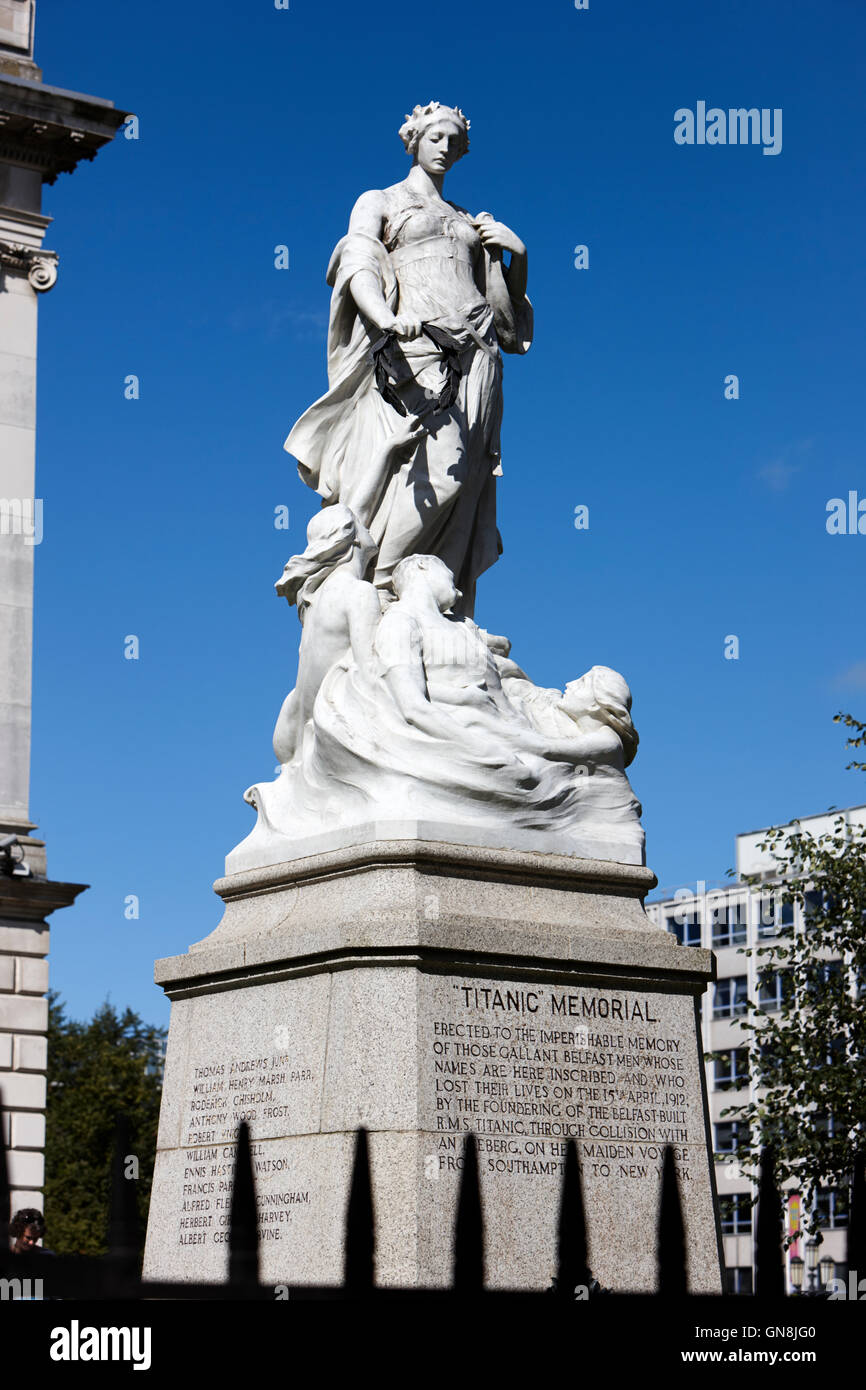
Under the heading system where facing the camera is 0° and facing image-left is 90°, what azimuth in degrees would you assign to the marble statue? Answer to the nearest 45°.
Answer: approximately 0°

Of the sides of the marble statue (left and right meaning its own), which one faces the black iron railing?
front

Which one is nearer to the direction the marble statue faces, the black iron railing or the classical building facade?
the black iron railing

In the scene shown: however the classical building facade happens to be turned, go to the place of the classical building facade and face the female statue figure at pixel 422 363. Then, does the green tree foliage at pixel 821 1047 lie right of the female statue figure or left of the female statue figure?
left
